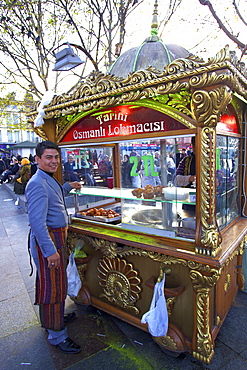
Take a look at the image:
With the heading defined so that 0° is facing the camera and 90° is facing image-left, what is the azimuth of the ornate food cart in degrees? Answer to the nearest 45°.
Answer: approximately 45°

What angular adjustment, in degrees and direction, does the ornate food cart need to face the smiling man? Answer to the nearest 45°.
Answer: approximately 45° to its right
